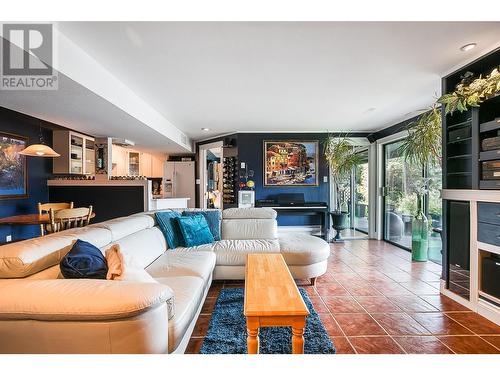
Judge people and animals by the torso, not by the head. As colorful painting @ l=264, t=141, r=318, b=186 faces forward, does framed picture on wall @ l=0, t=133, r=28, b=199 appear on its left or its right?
on its right

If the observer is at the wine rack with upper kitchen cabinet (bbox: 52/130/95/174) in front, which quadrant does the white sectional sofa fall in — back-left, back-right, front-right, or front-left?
front-left

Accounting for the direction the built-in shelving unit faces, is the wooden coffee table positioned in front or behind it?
in front

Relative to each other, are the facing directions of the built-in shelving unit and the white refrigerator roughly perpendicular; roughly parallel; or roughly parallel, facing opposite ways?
roughly perpendicular

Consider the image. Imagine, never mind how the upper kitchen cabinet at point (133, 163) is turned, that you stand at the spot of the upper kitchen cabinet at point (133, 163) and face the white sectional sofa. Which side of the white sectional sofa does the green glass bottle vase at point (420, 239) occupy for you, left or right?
left

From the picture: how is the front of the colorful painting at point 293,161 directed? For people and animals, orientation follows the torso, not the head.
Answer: toward the camera

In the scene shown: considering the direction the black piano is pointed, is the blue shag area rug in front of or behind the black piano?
in front

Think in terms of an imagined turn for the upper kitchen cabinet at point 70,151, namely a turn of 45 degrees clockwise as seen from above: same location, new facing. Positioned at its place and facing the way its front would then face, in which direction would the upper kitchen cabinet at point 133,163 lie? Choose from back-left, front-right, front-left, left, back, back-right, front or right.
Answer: back-left

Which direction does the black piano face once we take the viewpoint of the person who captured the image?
facing the viewer

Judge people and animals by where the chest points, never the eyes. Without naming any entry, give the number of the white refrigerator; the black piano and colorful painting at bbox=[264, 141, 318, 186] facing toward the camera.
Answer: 3

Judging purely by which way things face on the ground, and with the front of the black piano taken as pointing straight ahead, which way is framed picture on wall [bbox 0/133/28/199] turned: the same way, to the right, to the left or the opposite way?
to the left

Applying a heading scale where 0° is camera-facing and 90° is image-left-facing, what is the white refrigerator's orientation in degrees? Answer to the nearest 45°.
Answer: approximately 0°

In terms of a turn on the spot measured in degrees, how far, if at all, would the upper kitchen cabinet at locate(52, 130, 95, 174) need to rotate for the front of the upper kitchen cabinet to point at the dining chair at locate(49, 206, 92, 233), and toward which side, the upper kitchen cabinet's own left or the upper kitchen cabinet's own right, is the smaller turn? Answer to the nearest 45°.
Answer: approximately 45° to the upper kitchen cabinet's own right

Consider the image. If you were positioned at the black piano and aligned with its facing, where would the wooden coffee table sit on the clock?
The wooden coffee table is roughly at 12 o'clock from the black piano.

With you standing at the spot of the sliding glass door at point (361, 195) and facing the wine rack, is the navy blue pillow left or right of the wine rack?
left

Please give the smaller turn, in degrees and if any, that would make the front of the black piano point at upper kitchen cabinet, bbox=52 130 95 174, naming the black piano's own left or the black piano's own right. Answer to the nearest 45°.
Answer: approximately 90° to the black piano's own right

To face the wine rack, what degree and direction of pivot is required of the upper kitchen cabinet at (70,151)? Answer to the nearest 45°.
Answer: approximately 45° to its left

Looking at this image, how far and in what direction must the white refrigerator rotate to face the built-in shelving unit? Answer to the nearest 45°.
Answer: approximately 45° to its left

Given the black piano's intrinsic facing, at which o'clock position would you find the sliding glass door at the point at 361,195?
The sliding glass door is roughly at 8 o'clock from the black piano.

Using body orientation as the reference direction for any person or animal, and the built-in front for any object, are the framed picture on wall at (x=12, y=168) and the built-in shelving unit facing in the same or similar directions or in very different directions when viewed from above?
very different directions

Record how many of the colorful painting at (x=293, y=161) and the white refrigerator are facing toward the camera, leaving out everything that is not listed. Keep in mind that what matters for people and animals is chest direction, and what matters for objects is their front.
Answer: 2

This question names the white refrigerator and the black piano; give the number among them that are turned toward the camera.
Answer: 2
